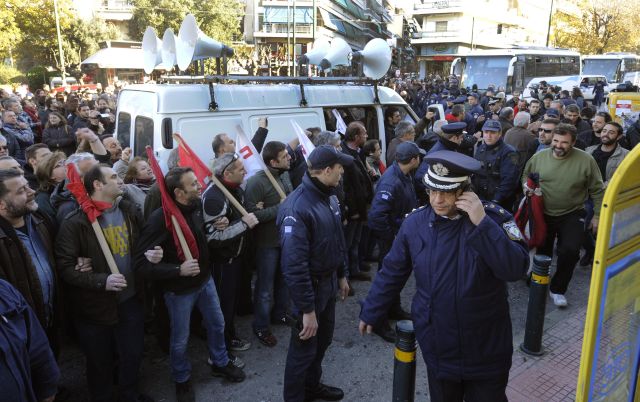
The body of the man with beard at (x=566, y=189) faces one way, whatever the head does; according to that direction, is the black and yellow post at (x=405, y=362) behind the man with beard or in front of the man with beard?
in front

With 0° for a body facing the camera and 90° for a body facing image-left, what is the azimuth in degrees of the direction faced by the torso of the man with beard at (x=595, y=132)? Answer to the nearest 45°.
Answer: approximately 45°

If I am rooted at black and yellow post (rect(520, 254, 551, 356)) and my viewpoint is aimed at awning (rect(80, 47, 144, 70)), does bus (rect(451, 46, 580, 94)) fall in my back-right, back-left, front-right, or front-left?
front-right

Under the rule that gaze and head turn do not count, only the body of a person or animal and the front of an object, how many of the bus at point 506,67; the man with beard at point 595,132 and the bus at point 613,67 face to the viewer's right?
0

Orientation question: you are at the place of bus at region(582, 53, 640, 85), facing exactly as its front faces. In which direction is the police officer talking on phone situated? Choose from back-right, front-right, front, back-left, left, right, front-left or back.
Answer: front-left

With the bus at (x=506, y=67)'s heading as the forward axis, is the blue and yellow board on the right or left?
on its left

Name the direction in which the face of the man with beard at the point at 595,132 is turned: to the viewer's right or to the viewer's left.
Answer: to the viewer's left

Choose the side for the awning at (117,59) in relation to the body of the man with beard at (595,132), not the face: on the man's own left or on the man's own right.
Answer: on the man's own right

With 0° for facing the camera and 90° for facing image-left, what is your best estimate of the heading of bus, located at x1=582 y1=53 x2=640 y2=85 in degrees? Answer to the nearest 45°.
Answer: approximately 45°

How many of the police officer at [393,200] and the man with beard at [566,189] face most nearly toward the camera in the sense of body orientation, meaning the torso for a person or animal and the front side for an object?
1

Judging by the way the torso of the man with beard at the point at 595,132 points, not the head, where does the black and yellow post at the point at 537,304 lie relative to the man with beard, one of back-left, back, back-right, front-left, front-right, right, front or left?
front-left

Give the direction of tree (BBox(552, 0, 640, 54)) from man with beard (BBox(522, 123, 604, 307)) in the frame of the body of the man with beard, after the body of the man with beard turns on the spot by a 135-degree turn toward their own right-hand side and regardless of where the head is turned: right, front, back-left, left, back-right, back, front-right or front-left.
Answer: front-right

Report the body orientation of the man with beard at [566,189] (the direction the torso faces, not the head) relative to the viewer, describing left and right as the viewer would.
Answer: facing the viewer
